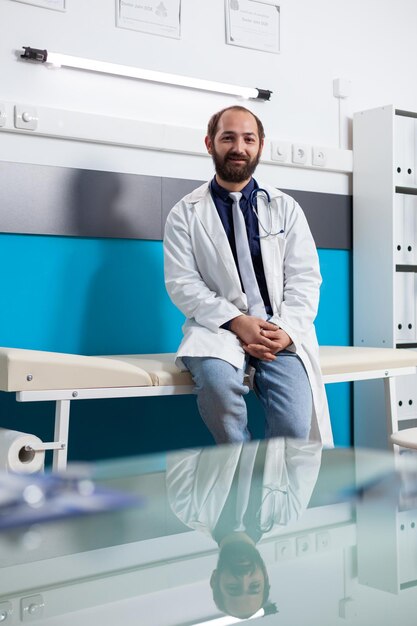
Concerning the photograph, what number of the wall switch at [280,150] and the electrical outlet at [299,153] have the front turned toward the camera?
2

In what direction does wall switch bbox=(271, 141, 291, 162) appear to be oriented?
toward the camera

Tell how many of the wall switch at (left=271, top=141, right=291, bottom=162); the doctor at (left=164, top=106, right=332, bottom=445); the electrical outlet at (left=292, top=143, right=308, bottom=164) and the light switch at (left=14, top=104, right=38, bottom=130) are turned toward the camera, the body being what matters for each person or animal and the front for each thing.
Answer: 4

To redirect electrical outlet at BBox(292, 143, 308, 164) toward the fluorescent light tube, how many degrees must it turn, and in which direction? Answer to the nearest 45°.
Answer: approximately 45° to its right

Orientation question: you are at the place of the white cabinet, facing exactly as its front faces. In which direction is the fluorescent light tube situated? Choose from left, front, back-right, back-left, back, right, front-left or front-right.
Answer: right

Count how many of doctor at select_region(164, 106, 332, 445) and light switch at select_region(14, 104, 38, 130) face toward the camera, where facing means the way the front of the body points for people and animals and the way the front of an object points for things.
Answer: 2

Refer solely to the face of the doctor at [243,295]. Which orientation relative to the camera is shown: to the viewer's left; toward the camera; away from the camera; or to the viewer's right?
toward the camera

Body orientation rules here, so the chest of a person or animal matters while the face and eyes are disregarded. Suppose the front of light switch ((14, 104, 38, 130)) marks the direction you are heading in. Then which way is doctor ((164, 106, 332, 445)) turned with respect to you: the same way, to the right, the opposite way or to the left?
the same way

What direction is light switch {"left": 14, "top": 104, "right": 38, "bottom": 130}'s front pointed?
toward the camera

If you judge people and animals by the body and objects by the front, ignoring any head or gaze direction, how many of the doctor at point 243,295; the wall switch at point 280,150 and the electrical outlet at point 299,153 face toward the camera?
3

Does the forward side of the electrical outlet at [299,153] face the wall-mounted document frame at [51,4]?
no

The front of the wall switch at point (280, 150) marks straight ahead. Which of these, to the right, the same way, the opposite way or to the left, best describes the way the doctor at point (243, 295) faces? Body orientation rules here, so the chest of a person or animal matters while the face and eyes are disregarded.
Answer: the same way
